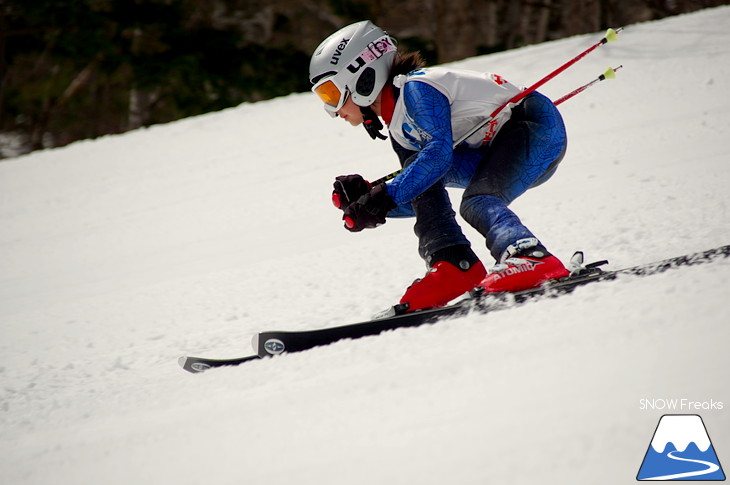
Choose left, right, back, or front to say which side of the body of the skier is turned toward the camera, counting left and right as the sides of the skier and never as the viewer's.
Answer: left
